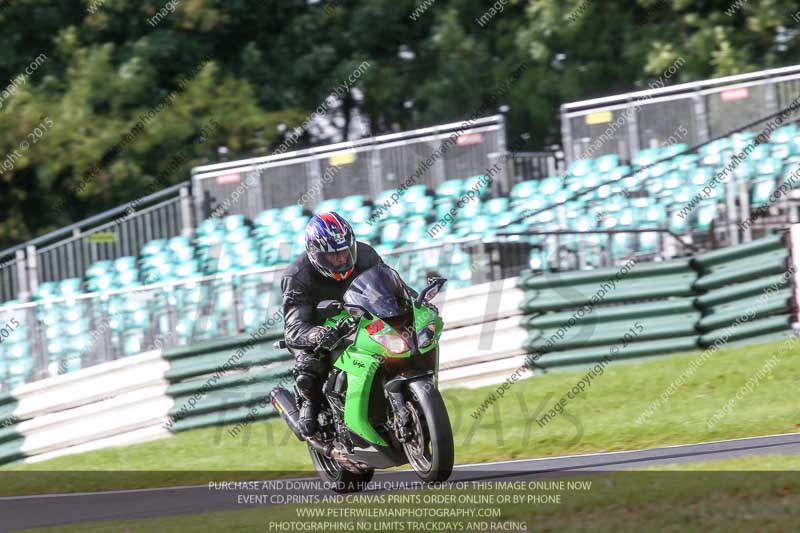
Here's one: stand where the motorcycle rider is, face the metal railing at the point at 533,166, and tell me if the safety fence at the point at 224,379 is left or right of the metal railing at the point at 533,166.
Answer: left

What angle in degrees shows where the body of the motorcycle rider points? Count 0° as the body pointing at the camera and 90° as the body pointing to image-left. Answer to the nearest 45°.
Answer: approximately 315°

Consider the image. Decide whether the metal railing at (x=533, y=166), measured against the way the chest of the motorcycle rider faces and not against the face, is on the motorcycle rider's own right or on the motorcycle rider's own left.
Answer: on the motorcycle rider's own left

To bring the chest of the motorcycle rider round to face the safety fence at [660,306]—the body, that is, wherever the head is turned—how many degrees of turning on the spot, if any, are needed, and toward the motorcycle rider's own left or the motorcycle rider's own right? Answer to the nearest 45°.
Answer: approximately 90° to the motorcycle rider's own left

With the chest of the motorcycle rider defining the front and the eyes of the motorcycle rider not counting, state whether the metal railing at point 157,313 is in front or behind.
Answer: behind

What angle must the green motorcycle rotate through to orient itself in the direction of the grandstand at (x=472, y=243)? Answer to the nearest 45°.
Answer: approximately 135° to its left

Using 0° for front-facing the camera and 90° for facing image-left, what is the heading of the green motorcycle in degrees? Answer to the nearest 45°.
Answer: approximately 315°
